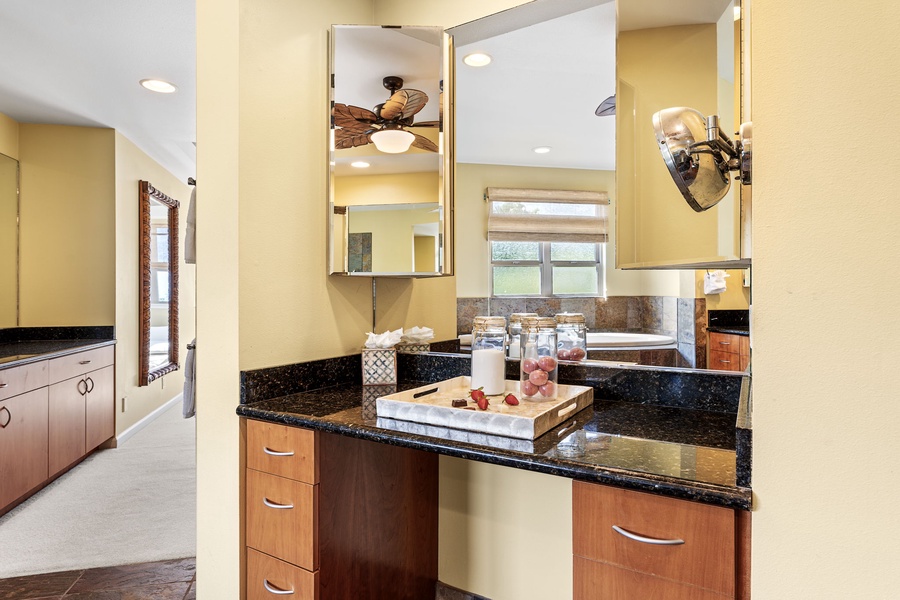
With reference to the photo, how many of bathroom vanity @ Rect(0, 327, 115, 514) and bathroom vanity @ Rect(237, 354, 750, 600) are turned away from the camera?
0

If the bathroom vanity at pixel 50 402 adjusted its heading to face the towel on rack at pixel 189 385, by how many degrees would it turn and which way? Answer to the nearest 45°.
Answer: approximately 45° to its right

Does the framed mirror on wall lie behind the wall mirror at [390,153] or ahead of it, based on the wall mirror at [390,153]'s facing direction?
behind

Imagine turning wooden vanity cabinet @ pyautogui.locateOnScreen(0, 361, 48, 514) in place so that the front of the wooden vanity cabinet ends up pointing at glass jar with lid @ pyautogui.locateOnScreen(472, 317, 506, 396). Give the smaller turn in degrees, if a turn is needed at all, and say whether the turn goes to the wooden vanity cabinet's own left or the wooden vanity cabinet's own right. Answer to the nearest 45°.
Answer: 0° — it already faces it

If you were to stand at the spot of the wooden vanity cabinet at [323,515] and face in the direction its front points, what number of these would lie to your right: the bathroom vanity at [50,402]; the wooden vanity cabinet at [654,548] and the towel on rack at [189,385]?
2

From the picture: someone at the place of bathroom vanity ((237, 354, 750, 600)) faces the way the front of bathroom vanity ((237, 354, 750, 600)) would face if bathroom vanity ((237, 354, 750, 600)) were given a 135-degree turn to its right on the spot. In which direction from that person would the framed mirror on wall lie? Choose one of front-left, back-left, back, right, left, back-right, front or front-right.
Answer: front-left

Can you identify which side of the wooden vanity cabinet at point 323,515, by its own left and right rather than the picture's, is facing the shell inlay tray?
left

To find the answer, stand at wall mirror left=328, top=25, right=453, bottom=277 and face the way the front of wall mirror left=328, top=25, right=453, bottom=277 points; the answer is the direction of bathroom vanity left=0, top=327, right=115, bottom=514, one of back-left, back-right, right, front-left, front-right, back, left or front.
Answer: back-right

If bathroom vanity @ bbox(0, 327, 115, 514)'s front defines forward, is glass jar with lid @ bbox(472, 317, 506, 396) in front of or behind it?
in front

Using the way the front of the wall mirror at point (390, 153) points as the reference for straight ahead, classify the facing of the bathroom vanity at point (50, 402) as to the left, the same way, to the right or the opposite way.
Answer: to the left

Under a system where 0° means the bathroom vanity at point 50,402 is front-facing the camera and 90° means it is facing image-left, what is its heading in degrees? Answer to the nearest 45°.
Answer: approximately 315°

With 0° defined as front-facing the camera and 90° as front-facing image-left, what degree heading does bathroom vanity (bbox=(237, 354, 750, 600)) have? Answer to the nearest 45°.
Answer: approximately 45°

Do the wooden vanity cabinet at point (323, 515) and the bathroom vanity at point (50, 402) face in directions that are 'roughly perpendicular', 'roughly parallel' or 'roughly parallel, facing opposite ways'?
roughly perpendicular
